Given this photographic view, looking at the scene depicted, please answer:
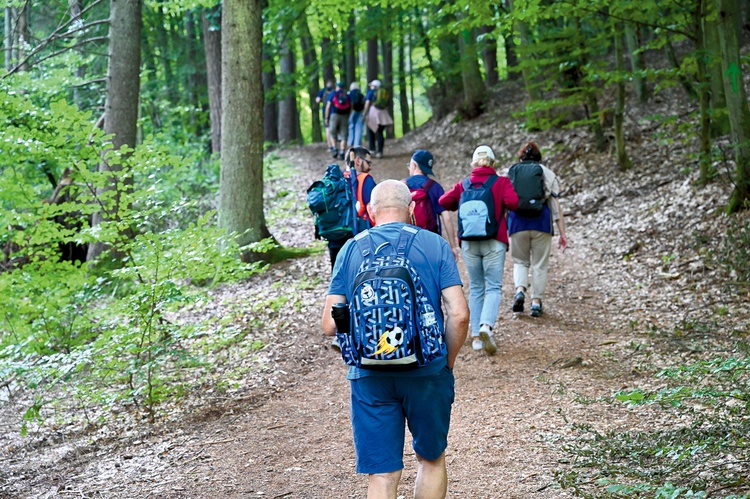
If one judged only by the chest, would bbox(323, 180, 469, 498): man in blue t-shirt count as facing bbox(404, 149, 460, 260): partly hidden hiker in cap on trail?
yes

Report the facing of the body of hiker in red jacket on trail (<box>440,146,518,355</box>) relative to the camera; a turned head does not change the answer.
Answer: away from the camera

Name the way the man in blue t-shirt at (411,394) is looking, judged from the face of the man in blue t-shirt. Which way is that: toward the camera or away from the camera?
away from the camera

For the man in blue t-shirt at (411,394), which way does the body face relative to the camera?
away from the camera

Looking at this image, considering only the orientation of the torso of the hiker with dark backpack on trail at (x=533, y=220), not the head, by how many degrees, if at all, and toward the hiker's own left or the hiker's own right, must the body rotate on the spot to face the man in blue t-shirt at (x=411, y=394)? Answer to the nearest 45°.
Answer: approximately 180°

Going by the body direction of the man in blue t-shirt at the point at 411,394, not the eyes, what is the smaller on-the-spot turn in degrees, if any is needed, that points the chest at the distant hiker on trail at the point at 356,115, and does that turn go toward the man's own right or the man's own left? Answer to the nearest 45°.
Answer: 0° — they already face them

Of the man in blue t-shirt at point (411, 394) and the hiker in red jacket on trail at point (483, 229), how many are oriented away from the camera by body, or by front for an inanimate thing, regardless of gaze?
2
